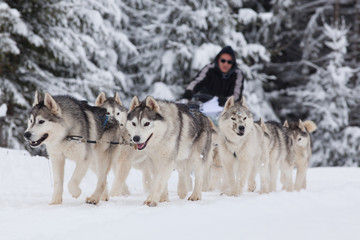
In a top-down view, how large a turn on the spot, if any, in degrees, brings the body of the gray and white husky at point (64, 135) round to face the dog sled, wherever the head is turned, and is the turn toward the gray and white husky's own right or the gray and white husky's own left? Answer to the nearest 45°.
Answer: approximately 180°

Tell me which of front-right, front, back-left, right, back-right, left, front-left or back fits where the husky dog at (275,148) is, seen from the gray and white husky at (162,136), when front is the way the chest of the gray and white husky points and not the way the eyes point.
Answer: back

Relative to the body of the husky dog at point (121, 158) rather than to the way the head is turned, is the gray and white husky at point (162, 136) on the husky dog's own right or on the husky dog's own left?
on the husky dog's own left

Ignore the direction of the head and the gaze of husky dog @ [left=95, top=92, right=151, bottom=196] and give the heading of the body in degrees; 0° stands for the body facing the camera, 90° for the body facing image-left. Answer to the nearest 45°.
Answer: approximately 45°

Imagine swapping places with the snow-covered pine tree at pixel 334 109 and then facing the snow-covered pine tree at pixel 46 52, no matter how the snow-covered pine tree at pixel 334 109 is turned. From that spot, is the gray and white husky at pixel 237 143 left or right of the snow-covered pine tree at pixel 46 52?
left

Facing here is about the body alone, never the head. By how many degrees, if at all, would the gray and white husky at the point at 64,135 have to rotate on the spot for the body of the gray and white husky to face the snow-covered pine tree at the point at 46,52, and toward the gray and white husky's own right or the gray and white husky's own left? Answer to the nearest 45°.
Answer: approximately 135° to the gray and white husky's own right

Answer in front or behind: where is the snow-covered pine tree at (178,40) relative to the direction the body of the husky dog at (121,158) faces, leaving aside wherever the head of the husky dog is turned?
behind

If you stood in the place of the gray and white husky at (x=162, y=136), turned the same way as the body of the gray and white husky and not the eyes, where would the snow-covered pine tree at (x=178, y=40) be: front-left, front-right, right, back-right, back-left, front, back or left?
back-right

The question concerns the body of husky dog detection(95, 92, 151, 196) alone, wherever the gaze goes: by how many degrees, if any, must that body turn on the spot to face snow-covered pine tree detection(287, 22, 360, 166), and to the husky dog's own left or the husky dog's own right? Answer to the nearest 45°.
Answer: approximately 180°

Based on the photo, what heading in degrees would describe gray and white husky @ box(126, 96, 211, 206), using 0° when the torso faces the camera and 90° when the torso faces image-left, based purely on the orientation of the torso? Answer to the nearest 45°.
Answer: approximately 45°

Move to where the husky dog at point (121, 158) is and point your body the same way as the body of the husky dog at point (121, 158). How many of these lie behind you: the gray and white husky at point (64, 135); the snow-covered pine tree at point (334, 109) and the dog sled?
2

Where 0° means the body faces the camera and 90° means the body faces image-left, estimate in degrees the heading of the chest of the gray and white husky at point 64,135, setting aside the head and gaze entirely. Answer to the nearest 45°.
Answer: approximately 45°
